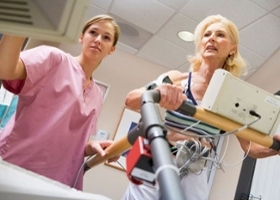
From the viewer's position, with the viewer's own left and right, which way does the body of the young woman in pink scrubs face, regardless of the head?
facing the viewer and to the right of the viewer
